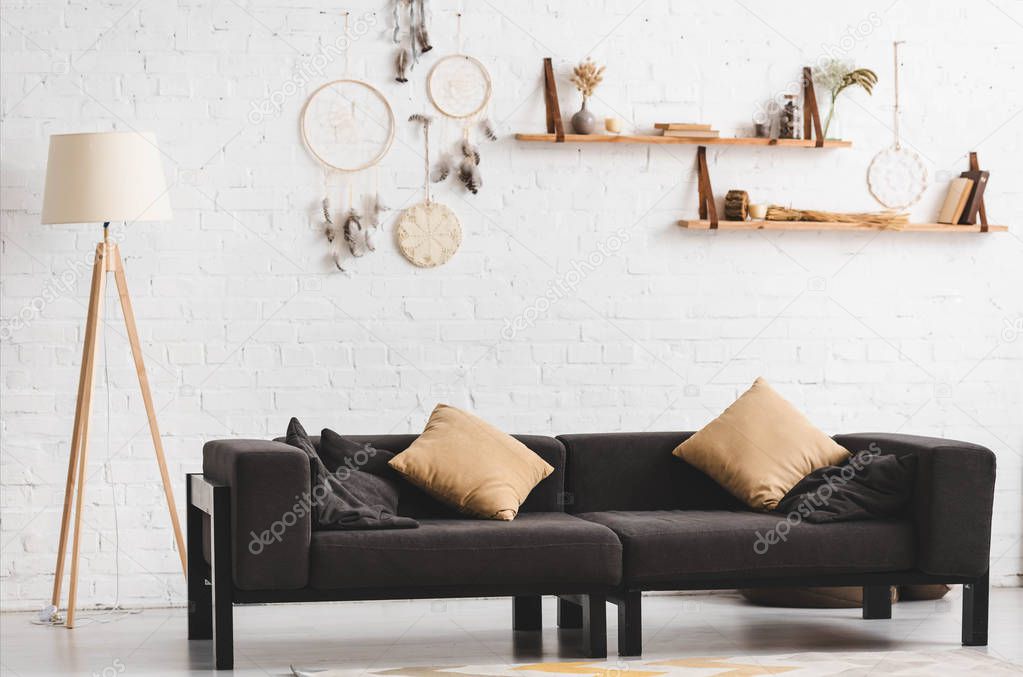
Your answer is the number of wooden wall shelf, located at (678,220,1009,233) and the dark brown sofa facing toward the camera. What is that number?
2

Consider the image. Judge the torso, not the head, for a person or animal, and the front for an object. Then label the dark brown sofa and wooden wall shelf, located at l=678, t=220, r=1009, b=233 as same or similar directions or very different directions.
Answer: same or similar directions

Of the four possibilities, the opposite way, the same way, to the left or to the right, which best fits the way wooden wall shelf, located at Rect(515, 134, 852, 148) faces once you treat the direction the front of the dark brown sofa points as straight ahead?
the same way

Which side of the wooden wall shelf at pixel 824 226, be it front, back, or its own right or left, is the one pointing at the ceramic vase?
right

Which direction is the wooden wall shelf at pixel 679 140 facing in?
toward the camera

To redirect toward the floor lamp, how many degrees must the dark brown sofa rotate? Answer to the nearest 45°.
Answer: approximately 90° to its right

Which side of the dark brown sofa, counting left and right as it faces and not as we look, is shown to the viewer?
front

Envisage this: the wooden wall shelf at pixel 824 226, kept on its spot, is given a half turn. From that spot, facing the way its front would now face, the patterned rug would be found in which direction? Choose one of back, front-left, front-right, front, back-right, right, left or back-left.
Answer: back

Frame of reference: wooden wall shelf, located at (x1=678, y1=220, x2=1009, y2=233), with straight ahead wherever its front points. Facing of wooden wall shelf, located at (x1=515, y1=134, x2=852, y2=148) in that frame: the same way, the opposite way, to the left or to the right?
the same way

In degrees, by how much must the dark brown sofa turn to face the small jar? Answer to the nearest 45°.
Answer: approximately 135° to its left

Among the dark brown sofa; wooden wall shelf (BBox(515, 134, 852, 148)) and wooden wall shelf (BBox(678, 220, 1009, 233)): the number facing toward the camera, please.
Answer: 3

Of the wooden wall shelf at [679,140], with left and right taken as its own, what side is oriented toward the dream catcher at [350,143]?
right
